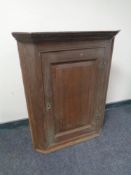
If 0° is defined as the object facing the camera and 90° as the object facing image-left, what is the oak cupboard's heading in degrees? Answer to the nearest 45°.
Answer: approximately 315°
